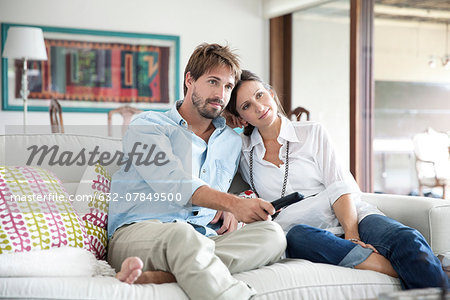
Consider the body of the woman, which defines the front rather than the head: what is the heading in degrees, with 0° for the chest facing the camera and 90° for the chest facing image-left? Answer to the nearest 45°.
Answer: approximately 0°
